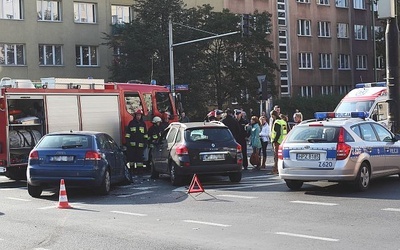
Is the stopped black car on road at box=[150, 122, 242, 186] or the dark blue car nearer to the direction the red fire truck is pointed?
the stopped black car on road

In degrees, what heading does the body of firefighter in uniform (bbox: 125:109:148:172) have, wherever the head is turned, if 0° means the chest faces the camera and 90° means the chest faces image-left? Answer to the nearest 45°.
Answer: approximately 0°

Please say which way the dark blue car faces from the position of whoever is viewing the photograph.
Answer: facing away from the viewer and to the right of the viewer

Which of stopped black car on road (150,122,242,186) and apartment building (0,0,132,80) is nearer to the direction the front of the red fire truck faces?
the stopped black car on road

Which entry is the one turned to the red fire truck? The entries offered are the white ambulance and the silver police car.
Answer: the white ambulance

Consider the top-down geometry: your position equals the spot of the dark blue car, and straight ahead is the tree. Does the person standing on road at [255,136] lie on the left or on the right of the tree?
right

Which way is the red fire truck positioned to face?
to the viewer's right

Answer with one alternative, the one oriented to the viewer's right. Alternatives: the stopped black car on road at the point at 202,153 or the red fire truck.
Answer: the red fire truck

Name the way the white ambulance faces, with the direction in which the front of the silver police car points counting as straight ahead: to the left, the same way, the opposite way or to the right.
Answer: the opposite way

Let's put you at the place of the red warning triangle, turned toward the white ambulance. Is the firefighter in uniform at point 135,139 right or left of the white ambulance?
left

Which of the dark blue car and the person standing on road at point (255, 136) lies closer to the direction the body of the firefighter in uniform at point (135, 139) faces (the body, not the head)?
the dark blue car
